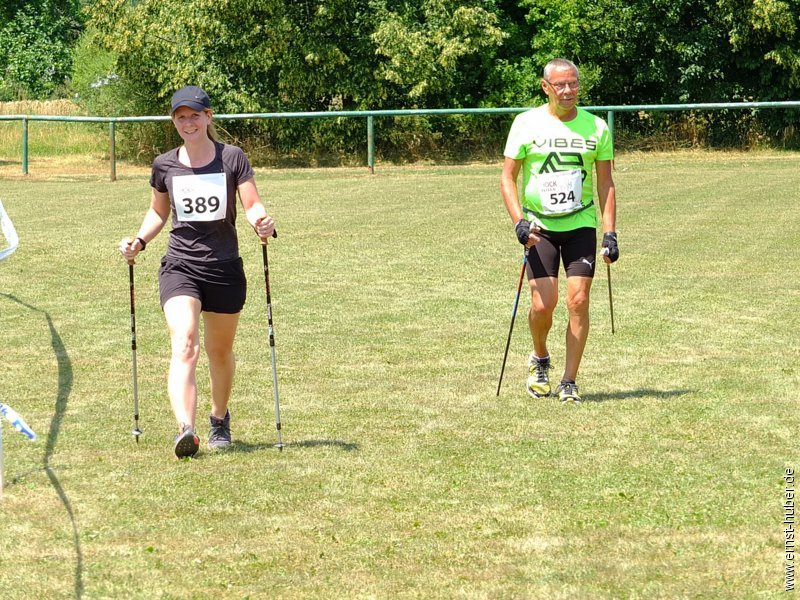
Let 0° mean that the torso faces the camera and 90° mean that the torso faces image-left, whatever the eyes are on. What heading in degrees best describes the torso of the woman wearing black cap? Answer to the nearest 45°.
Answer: approximately 0°

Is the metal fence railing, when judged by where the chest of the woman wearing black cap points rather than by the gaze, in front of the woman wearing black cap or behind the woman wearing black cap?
behind

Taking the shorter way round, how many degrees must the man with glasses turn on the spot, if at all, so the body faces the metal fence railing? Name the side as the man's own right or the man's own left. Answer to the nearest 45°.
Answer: approximately 180°

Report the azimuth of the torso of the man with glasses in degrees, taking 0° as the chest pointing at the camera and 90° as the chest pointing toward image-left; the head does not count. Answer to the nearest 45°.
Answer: approximately 0°
